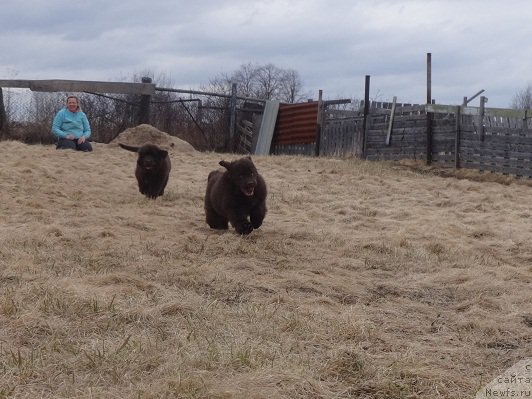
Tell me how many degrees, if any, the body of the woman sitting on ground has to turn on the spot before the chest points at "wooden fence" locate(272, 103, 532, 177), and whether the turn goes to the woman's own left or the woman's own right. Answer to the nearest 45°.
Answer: approximately 90° to the woman's own left

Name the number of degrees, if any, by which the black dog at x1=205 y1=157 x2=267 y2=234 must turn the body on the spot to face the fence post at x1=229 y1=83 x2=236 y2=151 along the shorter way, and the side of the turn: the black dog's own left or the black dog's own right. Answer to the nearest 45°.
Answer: approximately 135° to the black dog's own left

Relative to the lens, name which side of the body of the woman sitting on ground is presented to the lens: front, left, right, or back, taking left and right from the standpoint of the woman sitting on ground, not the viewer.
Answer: front

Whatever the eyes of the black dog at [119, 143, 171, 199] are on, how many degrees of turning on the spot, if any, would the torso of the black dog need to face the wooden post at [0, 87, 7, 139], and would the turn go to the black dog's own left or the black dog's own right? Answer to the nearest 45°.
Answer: approximately 180°

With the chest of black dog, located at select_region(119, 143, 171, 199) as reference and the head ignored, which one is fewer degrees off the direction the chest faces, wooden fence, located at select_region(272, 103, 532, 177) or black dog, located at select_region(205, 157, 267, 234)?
the black dog

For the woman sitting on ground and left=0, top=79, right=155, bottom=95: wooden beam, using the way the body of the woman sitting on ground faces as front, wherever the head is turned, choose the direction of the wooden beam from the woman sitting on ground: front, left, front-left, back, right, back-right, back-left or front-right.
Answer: back

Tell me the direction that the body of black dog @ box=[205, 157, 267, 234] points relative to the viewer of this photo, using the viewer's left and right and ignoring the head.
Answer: facing the viewer and to the right of the viewer

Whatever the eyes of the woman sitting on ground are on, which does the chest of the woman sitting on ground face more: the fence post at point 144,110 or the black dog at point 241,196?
the black dog

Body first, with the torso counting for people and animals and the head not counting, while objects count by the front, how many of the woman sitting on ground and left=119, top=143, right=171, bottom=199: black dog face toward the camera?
2

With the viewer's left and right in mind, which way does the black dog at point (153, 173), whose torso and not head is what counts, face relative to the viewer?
facing the viewer
